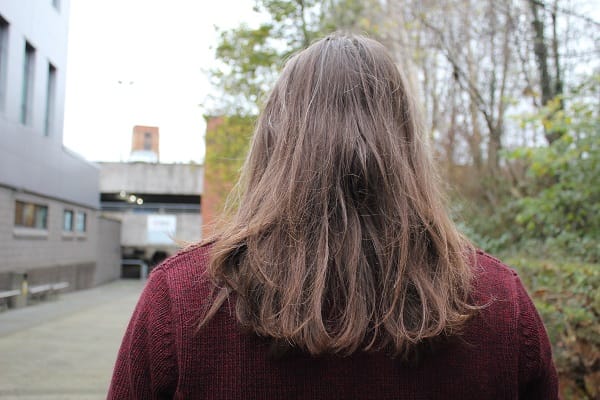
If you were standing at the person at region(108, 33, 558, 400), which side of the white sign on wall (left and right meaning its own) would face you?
front

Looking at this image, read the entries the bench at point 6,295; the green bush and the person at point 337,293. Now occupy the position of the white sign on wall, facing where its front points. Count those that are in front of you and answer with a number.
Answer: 3

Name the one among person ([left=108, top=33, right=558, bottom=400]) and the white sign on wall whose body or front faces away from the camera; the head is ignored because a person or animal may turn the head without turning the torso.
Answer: the person

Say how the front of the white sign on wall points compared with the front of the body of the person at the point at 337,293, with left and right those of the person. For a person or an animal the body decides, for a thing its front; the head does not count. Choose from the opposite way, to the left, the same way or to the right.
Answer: the opposite way

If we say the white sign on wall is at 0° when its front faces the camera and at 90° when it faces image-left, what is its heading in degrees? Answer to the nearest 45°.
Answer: approximately 0°

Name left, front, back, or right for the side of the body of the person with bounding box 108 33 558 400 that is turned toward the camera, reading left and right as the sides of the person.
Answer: back

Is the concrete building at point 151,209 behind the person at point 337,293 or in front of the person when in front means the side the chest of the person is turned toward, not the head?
in front

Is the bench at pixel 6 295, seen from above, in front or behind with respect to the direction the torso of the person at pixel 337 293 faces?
in front

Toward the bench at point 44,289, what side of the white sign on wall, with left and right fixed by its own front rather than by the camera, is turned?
front

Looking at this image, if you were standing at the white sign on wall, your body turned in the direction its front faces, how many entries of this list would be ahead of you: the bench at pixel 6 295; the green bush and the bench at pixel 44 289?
3

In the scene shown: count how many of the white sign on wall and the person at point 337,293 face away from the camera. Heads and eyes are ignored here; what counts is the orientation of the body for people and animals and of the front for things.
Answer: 1

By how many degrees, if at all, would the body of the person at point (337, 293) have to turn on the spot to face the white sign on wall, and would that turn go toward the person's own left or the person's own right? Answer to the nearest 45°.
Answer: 0° — they already face it
